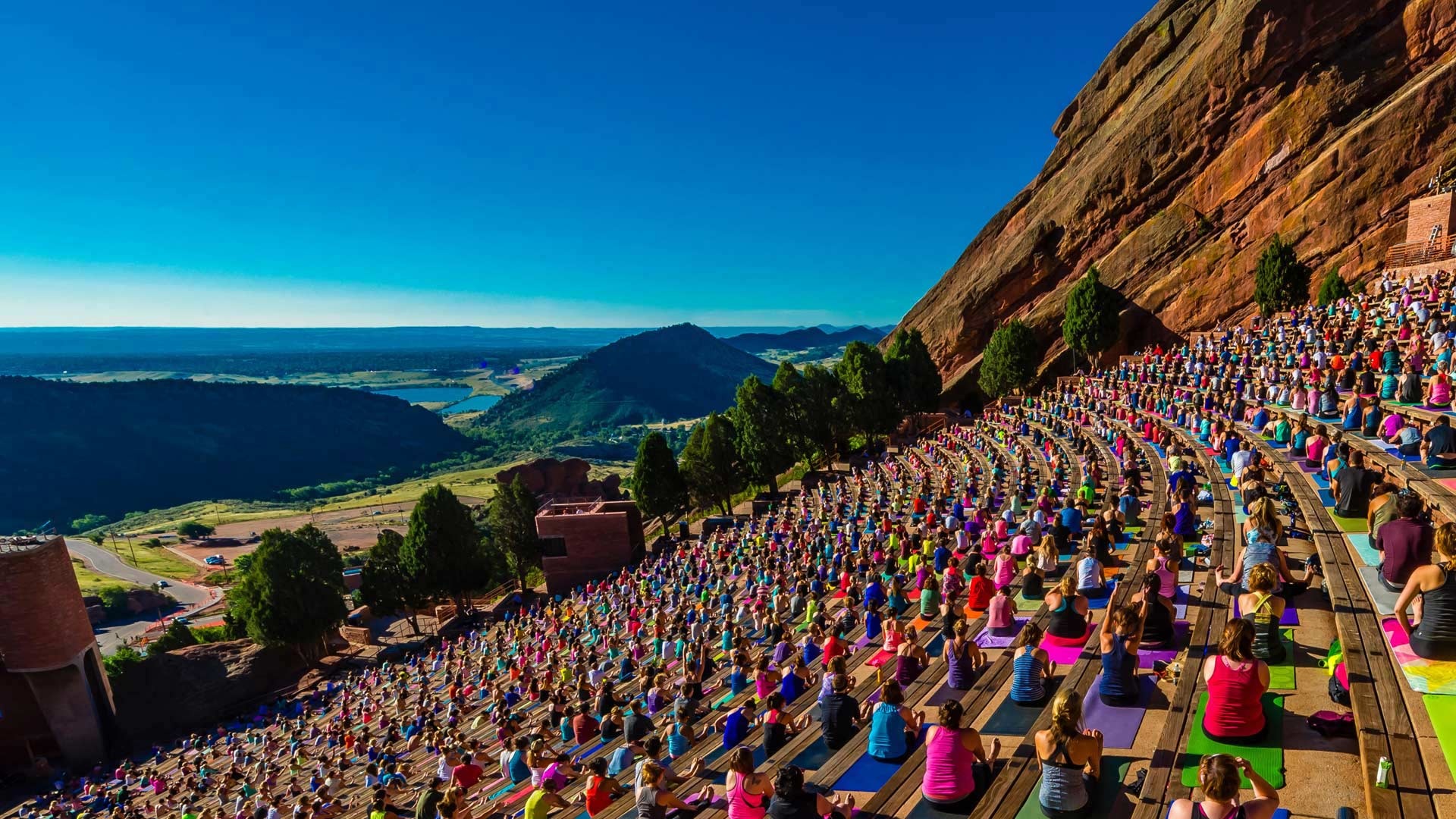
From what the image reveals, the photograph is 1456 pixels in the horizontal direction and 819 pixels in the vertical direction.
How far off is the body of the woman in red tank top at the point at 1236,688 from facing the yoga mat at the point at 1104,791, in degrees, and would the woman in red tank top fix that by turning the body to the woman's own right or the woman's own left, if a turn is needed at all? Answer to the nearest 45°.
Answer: approximately 135° to the woman's own left

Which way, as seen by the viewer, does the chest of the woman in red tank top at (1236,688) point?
away from the camera

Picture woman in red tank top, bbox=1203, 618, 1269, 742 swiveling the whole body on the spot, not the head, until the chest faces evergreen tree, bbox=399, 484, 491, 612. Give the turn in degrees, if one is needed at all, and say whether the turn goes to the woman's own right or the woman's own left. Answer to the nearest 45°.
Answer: approximately 45° to the woman's own left

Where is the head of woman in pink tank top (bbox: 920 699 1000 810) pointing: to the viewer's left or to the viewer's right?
to the viewer's left

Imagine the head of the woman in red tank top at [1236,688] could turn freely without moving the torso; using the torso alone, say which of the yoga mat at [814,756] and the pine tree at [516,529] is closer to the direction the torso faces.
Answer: the pine tree
